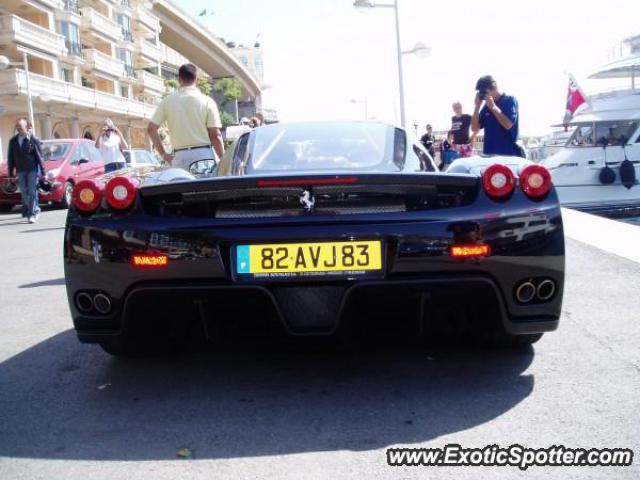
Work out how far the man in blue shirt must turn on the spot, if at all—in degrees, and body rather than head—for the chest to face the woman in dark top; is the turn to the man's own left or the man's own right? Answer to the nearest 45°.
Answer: approximately 135° to the man's own right

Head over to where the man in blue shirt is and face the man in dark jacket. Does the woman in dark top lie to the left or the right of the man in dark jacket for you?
right

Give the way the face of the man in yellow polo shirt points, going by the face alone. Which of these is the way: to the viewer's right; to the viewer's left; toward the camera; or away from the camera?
away from the camera

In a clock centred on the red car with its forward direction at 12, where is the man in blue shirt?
The man in blue shirt is roughly at 10 o'clock from the red car.

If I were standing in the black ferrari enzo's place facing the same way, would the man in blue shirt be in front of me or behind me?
in front

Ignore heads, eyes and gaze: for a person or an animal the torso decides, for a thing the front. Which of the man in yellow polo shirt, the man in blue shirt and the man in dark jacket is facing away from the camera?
the man in yellow polo shirt

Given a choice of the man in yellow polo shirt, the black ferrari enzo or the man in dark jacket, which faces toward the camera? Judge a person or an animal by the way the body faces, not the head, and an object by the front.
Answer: the man in dark jacket

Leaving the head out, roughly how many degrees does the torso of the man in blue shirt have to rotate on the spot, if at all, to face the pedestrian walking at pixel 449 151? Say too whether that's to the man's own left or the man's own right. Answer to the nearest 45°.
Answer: approximately 135° to the man's own right

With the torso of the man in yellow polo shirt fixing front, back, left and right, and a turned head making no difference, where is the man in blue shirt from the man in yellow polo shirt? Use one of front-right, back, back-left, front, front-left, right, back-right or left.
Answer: right

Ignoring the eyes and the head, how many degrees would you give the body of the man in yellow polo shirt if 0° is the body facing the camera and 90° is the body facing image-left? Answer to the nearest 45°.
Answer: approximately 180°

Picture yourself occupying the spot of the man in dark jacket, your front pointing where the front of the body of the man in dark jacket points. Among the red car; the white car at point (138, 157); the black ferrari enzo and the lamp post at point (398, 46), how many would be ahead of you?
1

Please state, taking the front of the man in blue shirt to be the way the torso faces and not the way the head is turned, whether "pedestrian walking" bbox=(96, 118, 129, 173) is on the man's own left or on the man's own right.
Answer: on the man's own right

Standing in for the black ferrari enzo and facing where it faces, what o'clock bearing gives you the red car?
The red car is roughly at 11 o'clock from the black ferrari enzo.

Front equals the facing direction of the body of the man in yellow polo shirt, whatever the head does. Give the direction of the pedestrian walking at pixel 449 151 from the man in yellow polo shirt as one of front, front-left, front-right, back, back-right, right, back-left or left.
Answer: front-right

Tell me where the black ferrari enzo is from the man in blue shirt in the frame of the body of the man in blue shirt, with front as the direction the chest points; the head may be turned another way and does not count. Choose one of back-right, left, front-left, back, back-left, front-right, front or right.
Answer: front-left

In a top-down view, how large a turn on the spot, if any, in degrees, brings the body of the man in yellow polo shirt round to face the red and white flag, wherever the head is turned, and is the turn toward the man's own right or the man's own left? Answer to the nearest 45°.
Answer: approximately 45° to the man's own right
